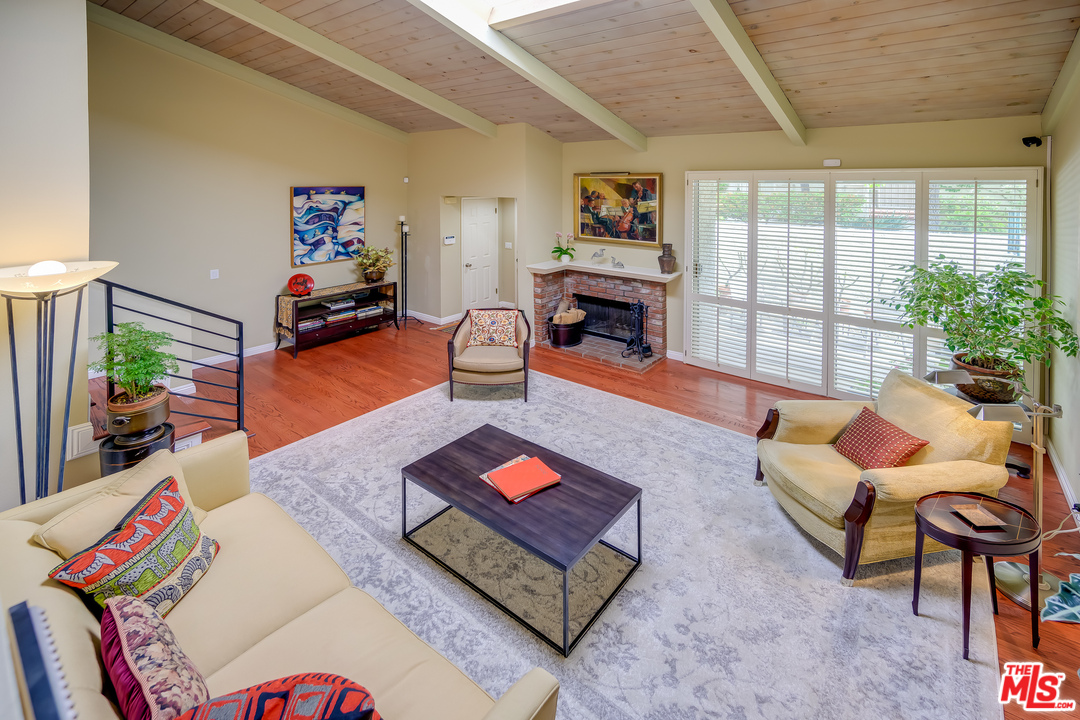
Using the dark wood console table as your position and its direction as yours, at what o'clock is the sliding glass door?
The sliding glass door is roughly at 12 o'clock from the dark wood console table.

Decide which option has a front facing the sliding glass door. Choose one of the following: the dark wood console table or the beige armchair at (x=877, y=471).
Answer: the dark wood console table

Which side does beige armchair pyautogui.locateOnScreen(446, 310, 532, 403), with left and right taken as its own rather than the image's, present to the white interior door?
back

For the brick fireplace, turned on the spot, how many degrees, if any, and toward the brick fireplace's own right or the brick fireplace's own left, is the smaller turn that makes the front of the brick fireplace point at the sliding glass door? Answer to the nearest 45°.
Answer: approximately 90° to the brick fireplace's own left

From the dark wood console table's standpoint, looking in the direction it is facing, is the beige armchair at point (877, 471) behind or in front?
in front

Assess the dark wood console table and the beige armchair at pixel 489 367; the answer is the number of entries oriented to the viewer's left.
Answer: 0
